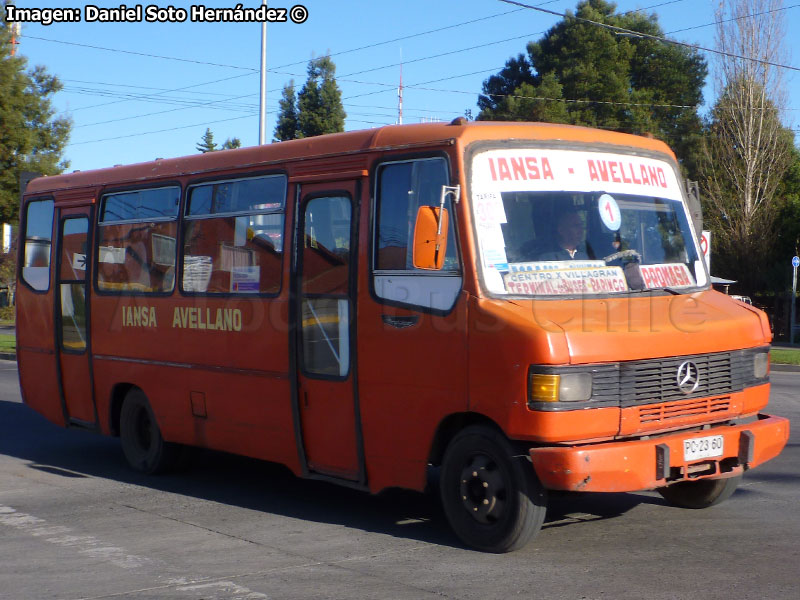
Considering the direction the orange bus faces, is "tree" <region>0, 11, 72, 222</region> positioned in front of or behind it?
behind

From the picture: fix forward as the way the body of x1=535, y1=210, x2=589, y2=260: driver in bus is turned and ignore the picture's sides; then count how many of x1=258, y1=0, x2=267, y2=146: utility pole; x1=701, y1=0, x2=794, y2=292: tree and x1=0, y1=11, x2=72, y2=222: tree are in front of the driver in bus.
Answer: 0

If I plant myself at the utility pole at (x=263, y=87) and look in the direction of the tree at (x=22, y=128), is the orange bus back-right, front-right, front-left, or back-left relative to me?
back-left

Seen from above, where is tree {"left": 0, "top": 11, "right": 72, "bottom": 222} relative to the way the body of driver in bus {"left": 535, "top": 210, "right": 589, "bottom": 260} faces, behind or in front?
behind

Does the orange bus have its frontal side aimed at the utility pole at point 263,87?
no

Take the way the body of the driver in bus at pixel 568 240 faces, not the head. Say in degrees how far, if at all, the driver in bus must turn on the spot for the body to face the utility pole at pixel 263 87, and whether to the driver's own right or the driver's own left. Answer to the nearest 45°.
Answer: approximately 135° to the driver's own left

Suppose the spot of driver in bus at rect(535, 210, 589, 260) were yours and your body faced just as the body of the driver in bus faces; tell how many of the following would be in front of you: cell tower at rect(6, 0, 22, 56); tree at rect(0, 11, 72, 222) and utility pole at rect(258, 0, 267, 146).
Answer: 0

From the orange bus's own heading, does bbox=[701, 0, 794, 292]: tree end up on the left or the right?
on its left

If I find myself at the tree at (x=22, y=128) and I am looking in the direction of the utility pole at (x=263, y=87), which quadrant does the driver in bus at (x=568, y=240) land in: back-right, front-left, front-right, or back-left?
front-right

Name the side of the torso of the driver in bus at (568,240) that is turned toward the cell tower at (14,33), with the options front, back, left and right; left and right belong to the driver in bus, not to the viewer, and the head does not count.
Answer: back

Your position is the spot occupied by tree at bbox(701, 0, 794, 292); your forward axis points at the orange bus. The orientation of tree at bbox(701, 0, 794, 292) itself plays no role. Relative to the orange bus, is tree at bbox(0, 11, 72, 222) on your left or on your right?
right

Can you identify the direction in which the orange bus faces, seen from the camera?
facing the viewer and to the right of the viewer

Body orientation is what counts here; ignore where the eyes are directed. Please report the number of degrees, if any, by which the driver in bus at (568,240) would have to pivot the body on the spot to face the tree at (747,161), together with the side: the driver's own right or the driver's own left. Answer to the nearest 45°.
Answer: approximately 135° to the driver's own left

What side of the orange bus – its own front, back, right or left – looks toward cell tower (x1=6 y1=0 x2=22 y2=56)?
back
